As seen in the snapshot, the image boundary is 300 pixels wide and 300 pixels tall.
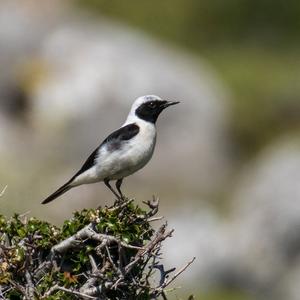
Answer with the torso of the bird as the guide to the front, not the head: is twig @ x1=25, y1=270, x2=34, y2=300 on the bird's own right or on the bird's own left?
on the bird's own right

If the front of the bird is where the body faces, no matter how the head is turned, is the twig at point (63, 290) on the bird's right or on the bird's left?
on the bird's right

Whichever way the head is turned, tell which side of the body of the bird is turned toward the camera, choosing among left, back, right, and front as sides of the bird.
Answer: right
